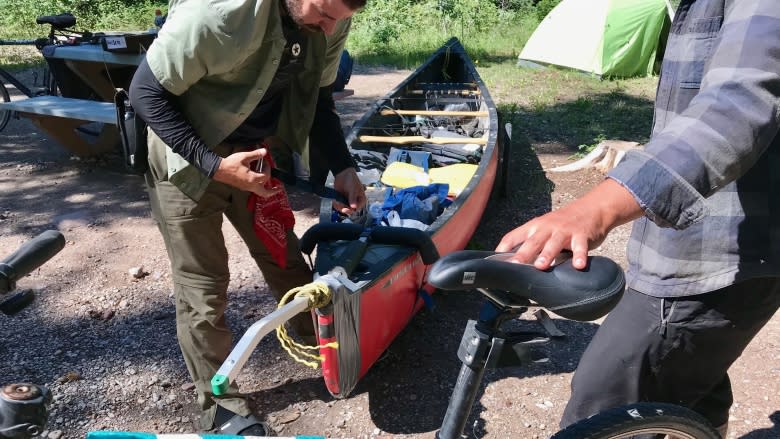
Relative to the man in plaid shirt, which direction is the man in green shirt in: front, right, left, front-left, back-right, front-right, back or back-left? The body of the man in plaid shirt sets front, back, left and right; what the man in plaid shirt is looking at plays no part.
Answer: front

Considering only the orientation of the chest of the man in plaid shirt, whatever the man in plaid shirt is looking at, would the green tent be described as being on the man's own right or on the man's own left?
on the man's own right

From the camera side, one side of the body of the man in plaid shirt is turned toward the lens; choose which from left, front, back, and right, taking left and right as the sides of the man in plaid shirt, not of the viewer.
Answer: left

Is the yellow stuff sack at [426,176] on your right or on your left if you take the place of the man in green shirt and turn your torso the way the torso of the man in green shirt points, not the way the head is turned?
on your left

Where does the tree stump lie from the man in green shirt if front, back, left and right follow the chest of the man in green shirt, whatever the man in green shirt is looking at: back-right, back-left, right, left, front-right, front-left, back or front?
left

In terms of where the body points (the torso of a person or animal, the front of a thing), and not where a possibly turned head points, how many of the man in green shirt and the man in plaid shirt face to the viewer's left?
1

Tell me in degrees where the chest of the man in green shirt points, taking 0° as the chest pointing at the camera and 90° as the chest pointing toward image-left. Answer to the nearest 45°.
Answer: approximately 315°

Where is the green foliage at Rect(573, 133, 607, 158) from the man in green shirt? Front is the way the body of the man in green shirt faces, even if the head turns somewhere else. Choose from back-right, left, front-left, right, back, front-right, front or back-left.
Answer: left

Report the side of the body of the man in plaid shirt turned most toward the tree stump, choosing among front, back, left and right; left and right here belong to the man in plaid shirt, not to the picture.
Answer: right

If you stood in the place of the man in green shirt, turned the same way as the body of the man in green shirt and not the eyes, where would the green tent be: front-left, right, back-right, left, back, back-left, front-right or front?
left

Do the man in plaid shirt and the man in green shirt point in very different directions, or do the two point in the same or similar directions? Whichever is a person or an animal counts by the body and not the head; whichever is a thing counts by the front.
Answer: very different directions

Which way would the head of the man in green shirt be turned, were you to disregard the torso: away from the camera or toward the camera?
toward the camera

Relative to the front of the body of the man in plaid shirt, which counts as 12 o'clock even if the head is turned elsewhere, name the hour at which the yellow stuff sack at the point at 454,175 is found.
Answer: The yellow stuff sack is roughly at 2 o'clock from the man in plaid shirt.

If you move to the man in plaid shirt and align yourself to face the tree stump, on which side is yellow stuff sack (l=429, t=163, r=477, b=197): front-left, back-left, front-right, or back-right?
front-left
